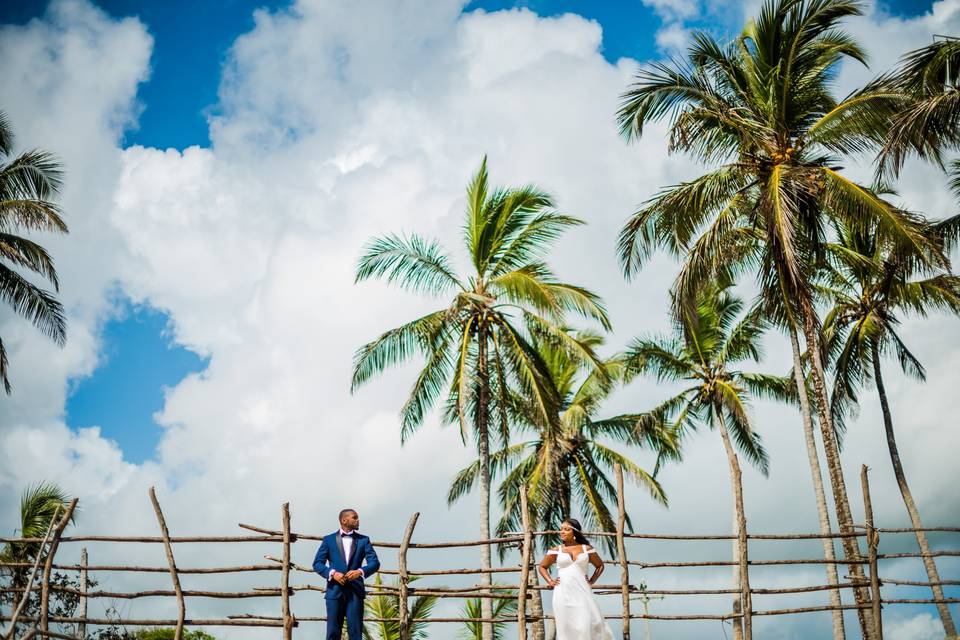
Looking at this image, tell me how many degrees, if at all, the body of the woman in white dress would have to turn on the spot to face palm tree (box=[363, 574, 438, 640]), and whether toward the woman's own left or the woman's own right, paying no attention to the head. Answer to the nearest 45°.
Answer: approximately 180°

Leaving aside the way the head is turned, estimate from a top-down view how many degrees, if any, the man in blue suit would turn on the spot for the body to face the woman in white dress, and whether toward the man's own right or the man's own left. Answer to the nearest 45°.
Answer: approximately 90° to the man's own left

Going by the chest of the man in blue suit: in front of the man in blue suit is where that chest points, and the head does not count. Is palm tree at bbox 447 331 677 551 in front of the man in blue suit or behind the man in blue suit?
behind

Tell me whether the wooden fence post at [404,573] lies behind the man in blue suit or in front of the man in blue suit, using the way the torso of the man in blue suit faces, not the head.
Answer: behind

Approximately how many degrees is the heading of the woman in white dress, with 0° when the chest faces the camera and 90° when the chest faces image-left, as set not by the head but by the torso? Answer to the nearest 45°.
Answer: approximately 0°

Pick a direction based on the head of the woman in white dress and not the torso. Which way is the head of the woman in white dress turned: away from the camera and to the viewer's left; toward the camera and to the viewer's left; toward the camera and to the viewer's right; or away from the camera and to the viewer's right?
toward the camera and to the viewer's left

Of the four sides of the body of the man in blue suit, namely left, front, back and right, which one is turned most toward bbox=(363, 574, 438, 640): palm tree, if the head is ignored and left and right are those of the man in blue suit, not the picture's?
back

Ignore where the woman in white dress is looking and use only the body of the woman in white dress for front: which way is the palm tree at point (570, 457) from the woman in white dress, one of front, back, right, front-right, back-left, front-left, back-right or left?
back
